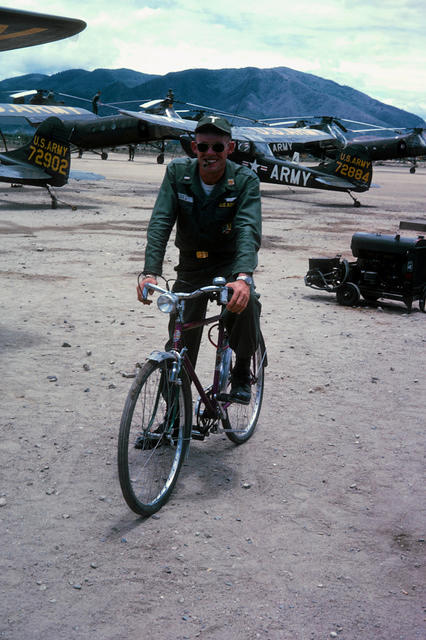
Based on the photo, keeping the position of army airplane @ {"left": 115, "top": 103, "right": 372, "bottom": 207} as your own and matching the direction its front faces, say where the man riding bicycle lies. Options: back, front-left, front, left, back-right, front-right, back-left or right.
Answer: back-left

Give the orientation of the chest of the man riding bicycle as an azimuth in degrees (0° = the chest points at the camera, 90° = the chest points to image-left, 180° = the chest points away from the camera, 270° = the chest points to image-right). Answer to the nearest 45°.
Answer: approximately 0°

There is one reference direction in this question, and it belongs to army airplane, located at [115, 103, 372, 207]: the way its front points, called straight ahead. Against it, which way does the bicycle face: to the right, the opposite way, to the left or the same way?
to the left

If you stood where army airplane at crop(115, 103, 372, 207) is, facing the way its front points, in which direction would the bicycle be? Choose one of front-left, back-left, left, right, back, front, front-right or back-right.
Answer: back-left

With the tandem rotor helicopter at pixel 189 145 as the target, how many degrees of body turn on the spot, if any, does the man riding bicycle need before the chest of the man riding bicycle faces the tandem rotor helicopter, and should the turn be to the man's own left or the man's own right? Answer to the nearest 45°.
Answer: approximately 180°

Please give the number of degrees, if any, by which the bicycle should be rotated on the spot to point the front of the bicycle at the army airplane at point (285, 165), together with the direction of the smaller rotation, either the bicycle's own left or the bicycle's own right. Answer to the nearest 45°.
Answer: approximately 135° to the bicycle's own right

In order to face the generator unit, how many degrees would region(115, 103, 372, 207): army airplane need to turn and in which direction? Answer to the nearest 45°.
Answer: approximately 135° to its left

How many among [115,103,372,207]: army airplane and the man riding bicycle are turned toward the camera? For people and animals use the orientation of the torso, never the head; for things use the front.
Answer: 1

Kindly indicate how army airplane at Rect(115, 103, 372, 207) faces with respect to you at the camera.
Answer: facing away from the viewer and to the left of the viewer
